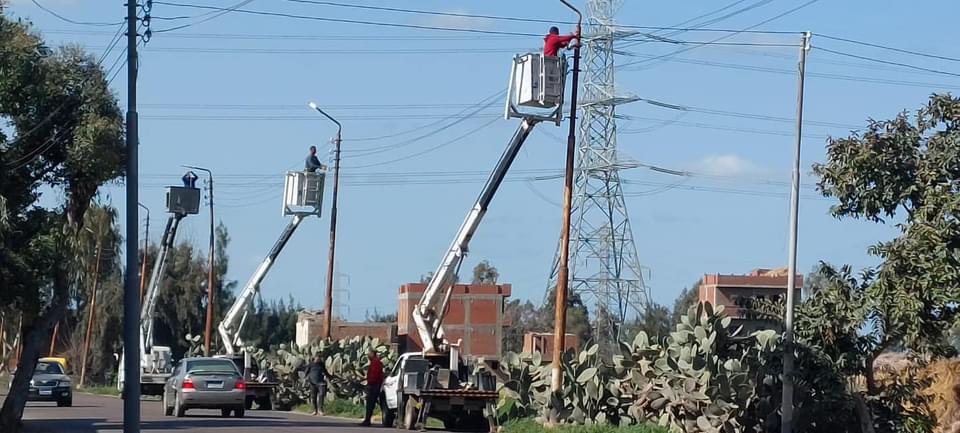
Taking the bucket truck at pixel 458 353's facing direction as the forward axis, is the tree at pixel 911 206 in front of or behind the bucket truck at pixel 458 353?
behind

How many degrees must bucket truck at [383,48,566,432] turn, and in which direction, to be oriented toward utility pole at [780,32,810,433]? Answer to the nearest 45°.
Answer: approximately 180°

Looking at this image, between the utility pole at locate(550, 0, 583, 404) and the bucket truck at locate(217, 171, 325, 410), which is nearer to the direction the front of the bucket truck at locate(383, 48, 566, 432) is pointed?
the bucket truck

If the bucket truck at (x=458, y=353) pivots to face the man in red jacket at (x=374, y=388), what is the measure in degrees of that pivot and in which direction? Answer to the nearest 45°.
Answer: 0° — it already faces them

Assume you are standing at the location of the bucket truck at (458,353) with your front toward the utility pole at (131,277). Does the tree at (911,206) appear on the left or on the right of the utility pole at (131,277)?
left
